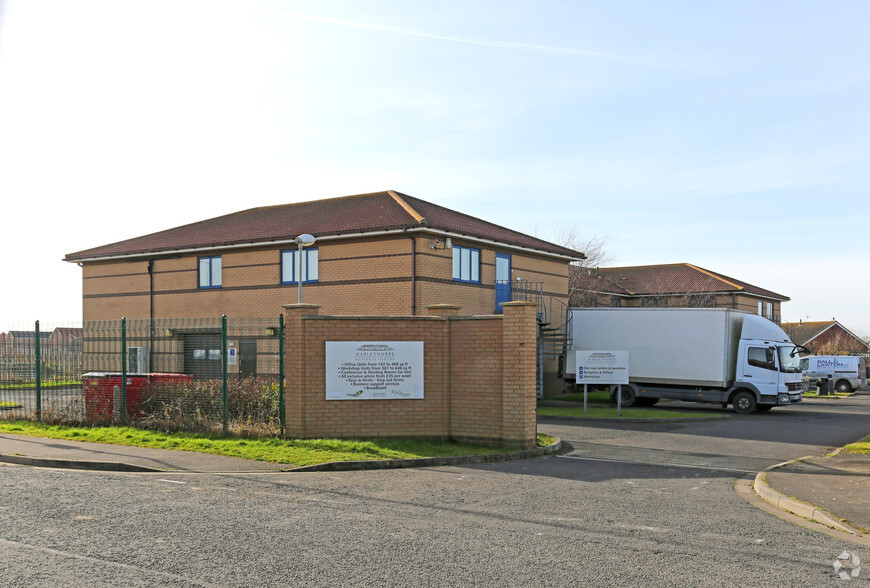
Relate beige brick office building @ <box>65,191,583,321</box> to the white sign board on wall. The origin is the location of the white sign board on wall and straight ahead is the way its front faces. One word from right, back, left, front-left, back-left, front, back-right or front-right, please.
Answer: back

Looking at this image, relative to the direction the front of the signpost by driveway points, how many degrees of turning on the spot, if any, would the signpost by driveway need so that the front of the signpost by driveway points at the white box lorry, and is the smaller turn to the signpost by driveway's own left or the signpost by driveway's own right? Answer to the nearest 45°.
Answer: approximately 135° to the signpost by driveway's own left

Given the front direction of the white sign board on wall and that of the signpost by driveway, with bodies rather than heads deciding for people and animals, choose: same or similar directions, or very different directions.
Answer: same or similar directions

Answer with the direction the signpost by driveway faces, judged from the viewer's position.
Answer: facing the viewer

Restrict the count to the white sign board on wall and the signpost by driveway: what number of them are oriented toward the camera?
2

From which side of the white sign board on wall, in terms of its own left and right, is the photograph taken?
front

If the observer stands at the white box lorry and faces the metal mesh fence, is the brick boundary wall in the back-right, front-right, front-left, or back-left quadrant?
front-left
